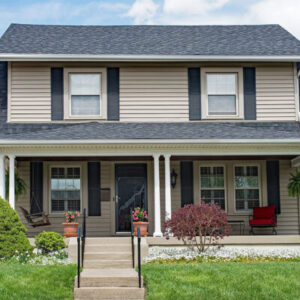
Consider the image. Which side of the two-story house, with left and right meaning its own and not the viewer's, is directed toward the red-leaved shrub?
front

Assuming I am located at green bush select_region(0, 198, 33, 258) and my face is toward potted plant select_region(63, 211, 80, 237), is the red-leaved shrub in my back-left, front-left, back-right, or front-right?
front-right

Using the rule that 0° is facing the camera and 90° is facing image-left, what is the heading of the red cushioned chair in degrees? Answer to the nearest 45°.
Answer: approximately 45°

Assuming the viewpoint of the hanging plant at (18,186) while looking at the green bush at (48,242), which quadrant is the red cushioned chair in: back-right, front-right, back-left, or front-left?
front-left

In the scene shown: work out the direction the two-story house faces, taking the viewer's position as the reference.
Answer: facing the viewer

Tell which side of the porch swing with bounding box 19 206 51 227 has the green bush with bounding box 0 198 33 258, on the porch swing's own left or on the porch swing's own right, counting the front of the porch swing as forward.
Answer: on the porch swing's own right
